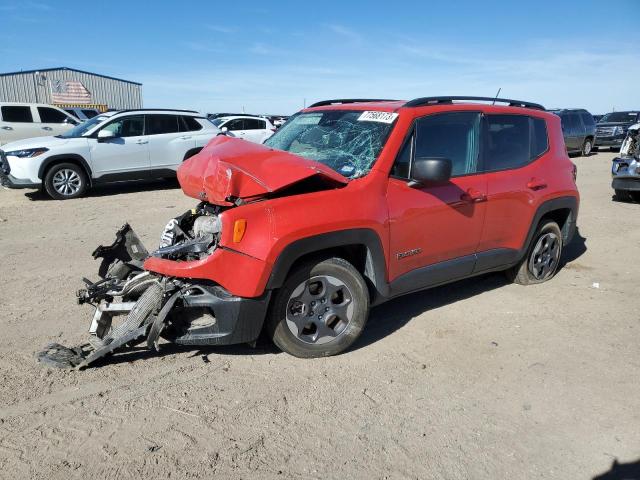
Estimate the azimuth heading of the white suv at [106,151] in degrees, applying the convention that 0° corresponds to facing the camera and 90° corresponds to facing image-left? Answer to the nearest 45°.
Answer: approximately 45°

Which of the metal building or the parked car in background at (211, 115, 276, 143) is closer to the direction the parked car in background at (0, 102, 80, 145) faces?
the parked car in background

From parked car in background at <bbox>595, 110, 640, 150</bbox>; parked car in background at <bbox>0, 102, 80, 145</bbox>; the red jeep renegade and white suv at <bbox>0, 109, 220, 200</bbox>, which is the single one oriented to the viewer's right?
parked car in background at <bbox>0, 102, 80, 145</bbox>

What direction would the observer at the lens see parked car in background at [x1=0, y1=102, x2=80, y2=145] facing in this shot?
facing to the right of the viewer

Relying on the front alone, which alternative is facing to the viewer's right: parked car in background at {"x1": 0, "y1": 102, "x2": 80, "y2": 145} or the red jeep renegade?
the parked car in background

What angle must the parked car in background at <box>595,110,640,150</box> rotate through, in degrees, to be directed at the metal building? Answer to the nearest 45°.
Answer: approximately 45° to its right

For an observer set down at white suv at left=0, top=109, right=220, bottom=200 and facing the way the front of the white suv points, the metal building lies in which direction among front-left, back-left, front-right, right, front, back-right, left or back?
back-right

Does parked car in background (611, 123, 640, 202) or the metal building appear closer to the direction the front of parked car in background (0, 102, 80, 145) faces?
the parked car in background
